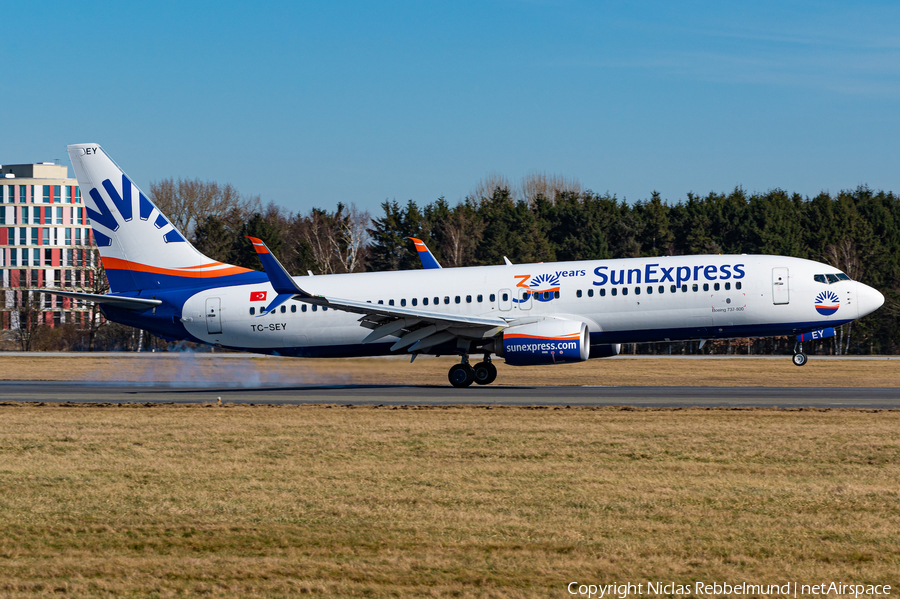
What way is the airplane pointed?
to the viewer's right
